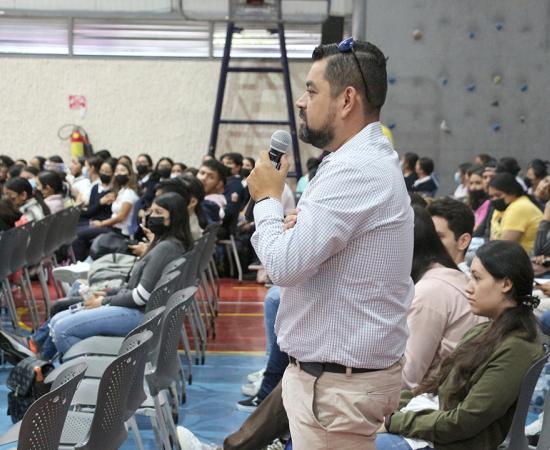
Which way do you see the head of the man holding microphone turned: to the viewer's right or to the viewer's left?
to the viewer's left

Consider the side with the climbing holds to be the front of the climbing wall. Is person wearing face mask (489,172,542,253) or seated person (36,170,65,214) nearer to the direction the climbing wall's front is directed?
the person wearing face mask

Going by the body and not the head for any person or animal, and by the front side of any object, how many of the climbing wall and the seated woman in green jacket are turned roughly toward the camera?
1

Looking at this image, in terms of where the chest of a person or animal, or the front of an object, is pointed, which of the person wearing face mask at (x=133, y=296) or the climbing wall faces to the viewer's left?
the person wearing face mask

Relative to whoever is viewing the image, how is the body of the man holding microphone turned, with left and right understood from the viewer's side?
facing to the left of the viewer

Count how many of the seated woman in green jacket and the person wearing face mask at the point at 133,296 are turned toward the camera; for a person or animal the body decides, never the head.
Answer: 0

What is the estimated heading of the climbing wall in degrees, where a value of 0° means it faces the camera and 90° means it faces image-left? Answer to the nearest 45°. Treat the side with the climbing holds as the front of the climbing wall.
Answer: approximately 0°

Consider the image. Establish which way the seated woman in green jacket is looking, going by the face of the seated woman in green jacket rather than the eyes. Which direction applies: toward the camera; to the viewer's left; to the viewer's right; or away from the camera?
to the viewer's left

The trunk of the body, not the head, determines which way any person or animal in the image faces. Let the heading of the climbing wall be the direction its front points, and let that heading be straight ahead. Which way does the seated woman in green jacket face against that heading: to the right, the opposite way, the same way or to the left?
to the right
